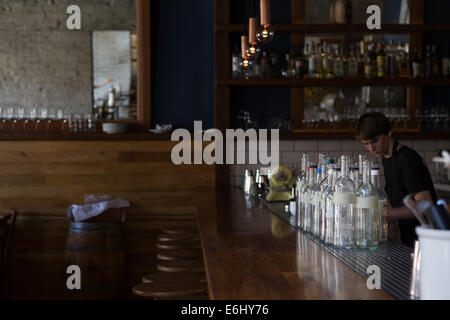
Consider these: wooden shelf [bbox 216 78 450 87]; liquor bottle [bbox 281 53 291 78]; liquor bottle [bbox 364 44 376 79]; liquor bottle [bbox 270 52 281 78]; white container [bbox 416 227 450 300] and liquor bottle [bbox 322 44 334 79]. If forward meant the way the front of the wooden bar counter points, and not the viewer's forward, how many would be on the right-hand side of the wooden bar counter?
5

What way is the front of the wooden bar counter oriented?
to the viewer's left

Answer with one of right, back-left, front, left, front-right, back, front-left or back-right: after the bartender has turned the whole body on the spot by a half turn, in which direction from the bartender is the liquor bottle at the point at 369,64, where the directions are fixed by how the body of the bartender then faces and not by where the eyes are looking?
front-left

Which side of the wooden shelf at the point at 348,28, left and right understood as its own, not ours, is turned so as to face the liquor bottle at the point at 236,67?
right

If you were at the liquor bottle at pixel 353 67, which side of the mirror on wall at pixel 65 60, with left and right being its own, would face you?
left

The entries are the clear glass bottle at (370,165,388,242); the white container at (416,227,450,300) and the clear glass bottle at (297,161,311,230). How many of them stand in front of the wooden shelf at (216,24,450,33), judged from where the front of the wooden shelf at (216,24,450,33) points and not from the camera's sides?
3

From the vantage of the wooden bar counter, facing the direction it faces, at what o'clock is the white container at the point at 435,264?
The white container is roughly at 8 o'clock from the wooden bar counter.

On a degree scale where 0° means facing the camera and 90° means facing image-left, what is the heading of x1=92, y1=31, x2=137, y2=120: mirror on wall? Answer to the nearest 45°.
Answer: approximately 0°

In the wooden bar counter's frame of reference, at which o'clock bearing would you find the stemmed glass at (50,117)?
The stemmed glass is roughly at 2 o'clock from the wooden bar counter.

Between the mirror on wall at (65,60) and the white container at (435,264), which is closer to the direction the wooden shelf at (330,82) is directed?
the white container
